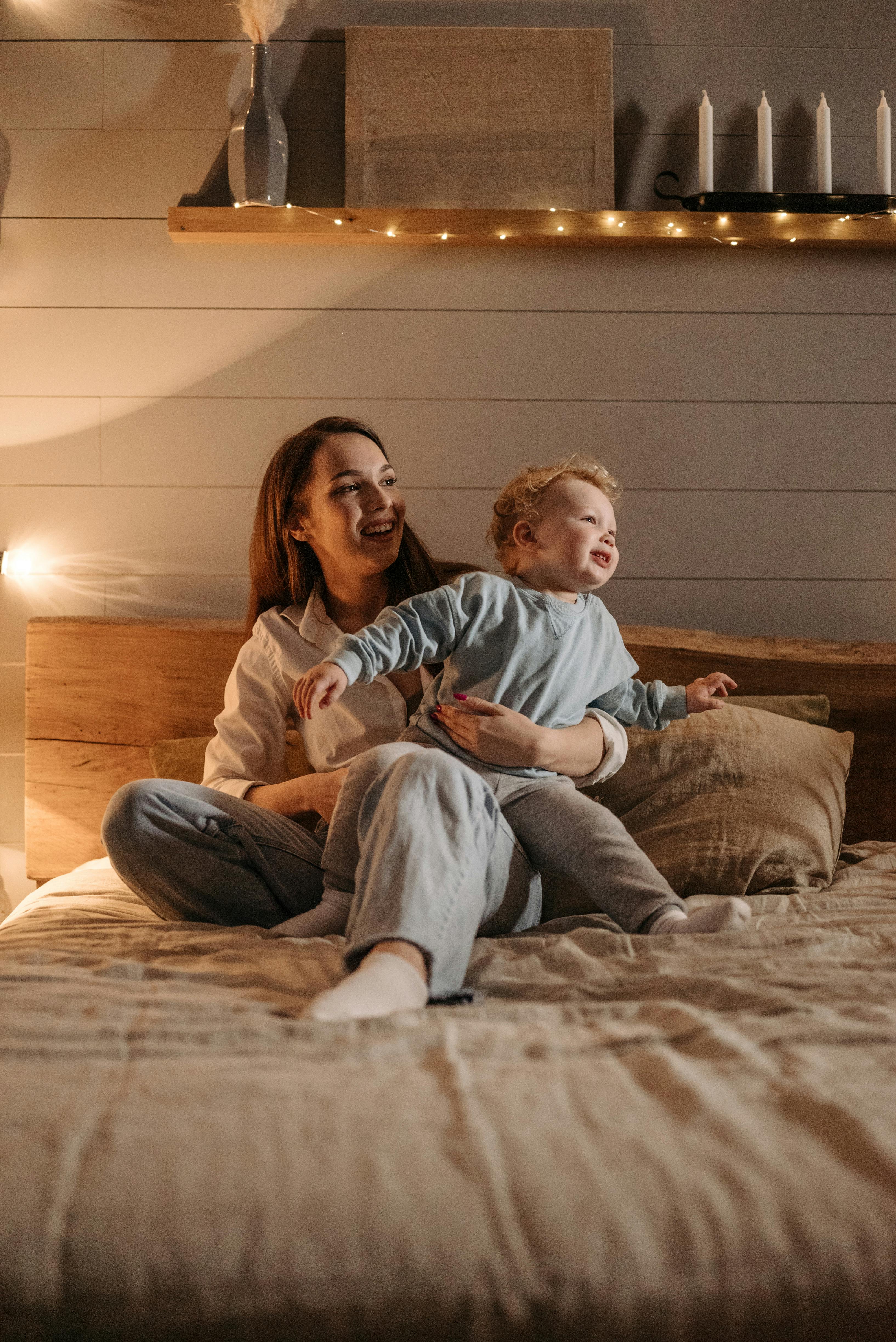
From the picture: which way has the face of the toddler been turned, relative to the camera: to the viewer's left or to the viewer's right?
to the viewer's right

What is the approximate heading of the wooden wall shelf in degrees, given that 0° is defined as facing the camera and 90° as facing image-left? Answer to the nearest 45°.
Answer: approximately 0°

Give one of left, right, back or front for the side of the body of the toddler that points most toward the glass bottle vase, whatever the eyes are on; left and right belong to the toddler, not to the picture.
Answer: back

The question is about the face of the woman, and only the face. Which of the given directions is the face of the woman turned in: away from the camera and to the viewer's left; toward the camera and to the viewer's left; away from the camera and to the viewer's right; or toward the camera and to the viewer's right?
toward the camera and to the viewer's right

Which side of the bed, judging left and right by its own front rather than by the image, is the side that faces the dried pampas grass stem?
back
